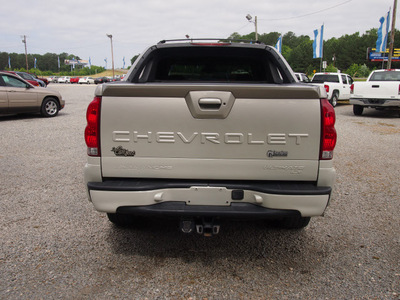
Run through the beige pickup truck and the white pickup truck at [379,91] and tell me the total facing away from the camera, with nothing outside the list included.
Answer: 2

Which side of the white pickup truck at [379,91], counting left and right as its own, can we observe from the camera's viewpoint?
back

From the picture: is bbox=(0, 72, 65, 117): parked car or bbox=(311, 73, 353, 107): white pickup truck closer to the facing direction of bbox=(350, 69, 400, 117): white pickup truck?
the white pickup truck

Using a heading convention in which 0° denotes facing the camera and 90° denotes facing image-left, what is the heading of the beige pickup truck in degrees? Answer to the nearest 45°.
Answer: approximately 180°

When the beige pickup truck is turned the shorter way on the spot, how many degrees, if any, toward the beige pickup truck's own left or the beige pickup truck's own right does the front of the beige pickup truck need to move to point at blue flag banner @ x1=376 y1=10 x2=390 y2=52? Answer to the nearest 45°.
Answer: approximately 45° to the beige pickup truck's own right

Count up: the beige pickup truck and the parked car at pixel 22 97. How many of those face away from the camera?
1
